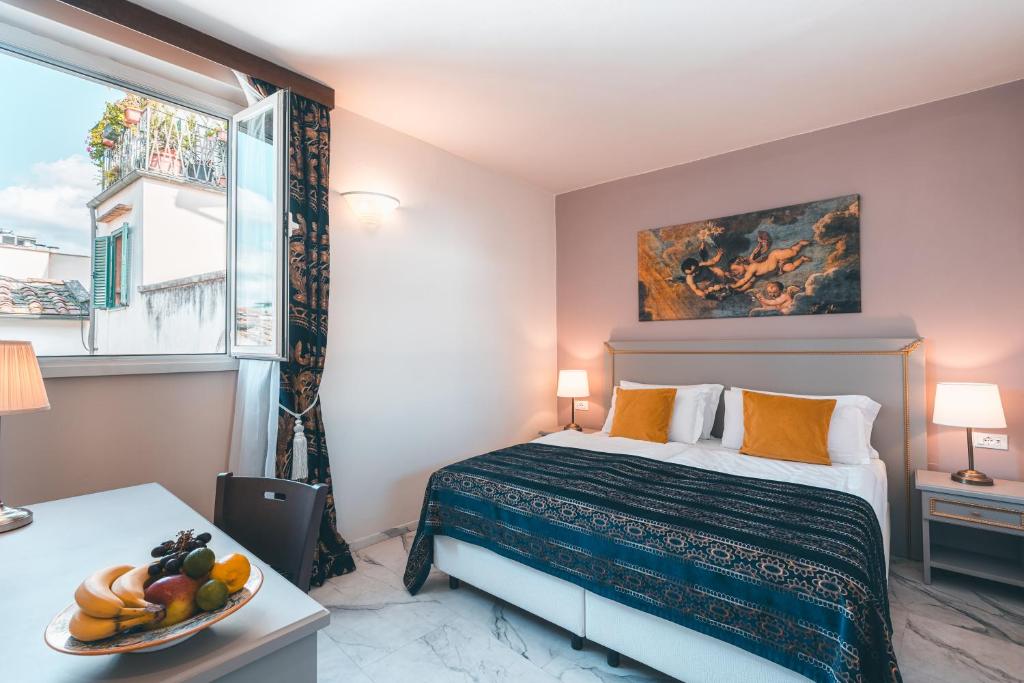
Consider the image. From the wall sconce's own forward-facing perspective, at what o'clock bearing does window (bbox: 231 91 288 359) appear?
The window is roughly at 3 o'clock from the wall sconce.

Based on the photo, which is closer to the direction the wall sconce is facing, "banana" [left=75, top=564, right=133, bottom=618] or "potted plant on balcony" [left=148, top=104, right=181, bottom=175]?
the banana

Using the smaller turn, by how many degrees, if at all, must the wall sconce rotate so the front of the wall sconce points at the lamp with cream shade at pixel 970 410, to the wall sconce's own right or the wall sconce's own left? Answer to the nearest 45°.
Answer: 0° — it already faces it

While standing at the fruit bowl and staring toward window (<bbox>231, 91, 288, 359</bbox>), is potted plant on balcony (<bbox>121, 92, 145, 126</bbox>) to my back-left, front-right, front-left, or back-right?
front-left

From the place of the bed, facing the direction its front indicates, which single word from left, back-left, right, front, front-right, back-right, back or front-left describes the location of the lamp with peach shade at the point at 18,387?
front

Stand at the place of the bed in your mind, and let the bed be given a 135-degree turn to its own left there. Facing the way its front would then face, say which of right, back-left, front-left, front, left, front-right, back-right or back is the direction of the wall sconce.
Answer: back

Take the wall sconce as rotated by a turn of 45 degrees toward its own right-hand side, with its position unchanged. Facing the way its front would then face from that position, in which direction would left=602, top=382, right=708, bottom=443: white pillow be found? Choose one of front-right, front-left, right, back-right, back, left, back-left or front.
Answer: left

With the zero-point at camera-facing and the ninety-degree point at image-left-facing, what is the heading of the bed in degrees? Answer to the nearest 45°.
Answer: approximately 45°

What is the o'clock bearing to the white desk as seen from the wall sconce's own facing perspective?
The white desk is roughly at 2 o'clock from the wall sconce.

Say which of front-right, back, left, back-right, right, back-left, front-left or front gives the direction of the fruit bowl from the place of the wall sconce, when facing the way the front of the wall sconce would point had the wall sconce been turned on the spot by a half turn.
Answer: back-left

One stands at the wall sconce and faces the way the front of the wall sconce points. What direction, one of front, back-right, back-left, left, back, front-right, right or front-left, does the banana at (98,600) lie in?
front-right
